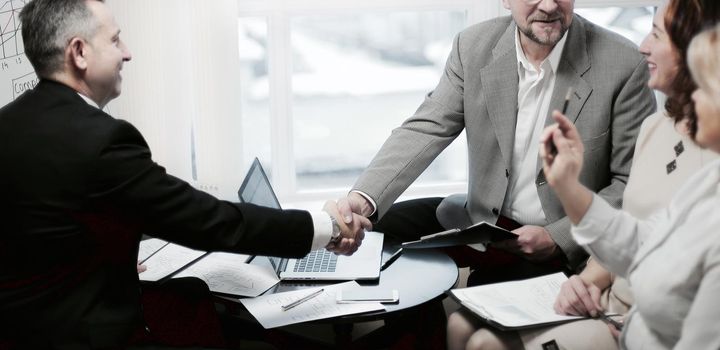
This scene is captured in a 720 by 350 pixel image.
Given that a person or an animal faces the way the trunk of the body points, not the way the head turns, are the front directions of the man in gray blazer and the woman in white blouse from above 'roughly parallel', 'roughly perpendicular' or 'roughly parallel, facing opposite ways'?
roughly perpendicular

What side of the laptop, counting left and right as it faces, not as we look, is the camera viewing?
right

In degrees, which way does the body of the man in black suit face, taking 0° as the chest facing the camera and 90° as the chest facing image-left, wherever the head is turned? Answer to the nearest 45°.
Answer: approximately 225°

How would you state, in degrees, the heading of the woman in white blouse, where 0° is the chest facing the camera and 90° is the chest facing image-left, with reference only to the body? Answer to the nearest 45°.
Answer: approximately 90°

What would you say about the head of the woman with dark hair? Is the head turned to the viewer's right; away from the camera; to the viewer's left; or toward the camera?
to the viewer's left

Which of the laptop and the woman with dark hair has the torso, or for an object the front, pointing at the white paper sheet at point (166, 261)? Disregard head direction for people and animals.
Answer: the woman with dark hair

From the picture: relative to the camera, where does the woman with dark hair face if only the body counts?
to the viewer's left

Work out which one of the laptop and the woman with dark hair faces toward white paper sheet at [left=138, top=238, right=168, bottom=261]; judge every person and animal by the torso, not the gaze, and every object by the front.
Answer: the woman with dark hair

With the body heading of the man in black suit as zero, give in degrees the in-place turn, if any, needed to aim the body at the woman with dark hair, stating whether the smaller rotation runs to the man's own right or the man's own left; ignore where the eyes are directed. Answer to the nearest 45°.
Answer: approximately 45° to the man's own right

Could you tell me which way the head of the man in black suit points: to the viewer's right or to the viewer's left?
to the viewer's right
